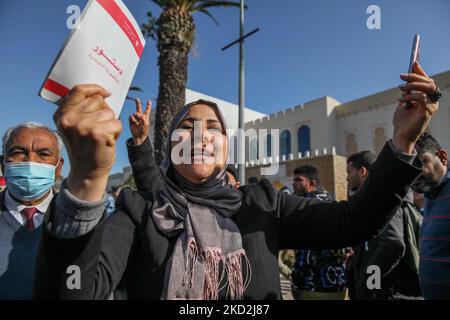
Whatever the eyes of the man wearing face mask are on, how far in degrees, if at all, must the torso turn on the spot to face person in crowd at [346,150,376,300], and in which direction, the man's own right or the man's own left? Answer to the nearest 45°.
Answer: approximately 90° to the man's own left

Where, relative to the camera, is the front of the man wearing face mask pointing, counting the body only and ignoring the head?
toward the camera

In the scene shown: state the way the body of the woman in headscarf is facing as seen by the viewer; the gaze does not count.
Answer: toward the camera

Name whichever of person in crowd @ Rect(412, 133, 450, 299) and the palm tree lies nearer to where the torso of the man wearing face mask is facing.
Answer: the person in crowd

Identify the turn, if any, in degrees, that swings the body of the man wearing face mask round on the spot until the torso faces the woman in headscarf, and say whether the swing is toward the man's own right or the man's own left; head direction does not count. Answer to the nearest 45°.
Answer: approximately 45° to the man's own left
